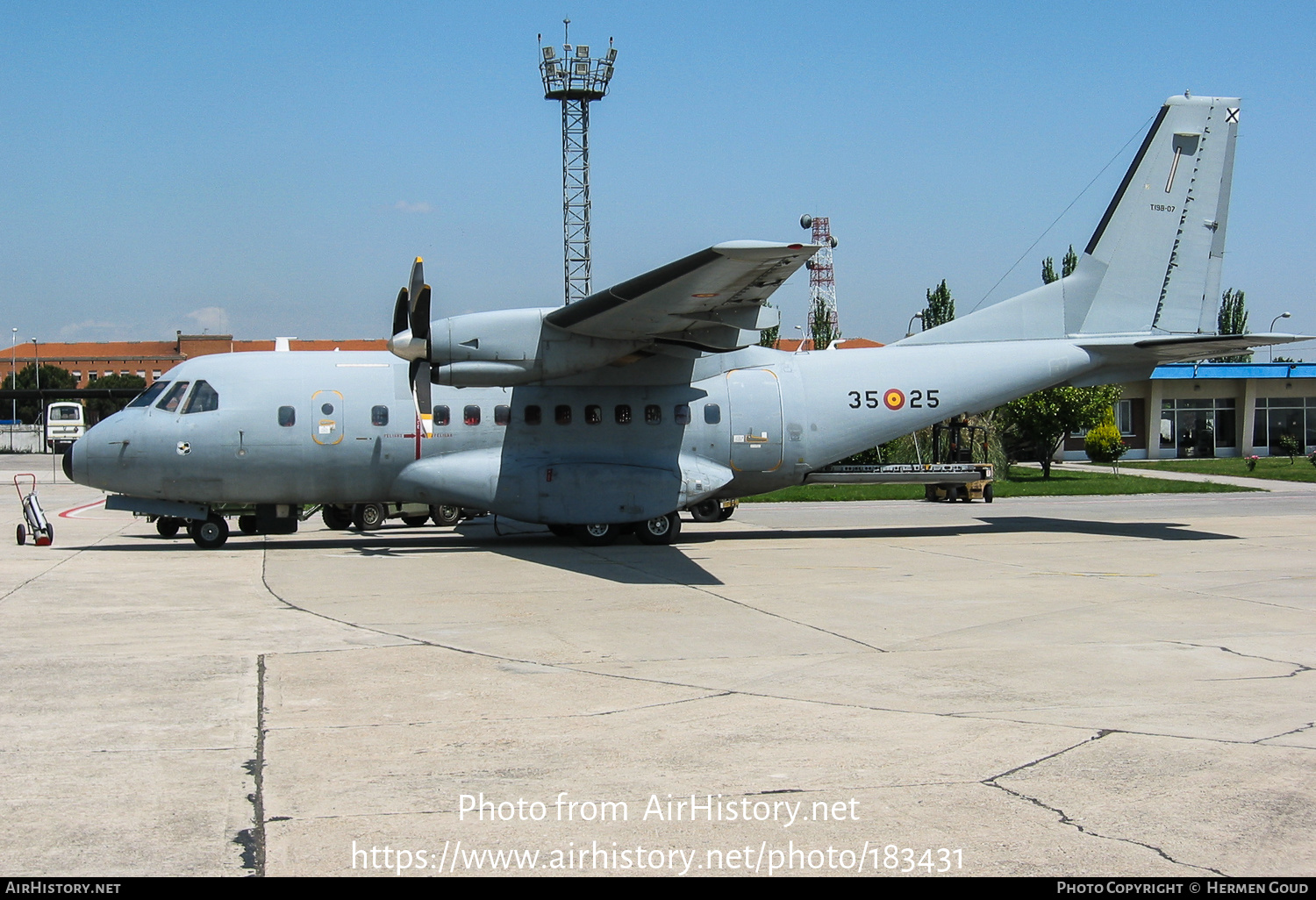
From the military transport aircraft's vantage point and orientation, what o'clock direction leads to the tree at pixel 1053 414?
The tree is roughly at 4 o'clock from the military transport aircraft.

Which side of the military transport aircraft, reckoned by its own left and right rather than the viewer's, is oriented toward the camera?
left
